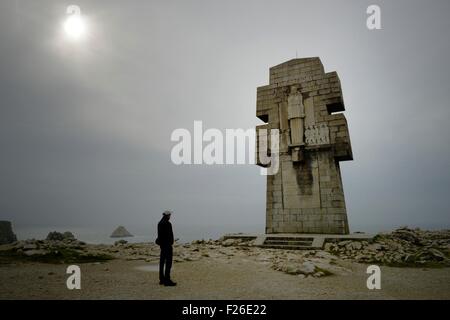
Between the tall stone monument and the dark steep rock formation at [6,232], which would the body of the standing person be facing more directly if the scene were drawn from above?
the tall stone monument

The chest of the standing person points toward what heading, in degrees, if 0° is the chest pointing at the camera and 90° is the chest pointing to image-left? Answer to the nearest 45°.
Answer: approximately 270°

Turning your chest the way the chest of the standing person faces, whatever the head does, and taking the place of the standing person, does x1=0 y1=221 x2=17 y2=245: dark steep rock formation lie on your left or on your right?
on your left

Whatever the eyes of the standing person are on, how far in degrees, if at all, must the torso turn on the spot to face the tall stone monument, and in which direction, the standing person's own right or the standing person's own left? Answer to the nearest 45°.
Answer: approximately 45° to the standing person's own left
